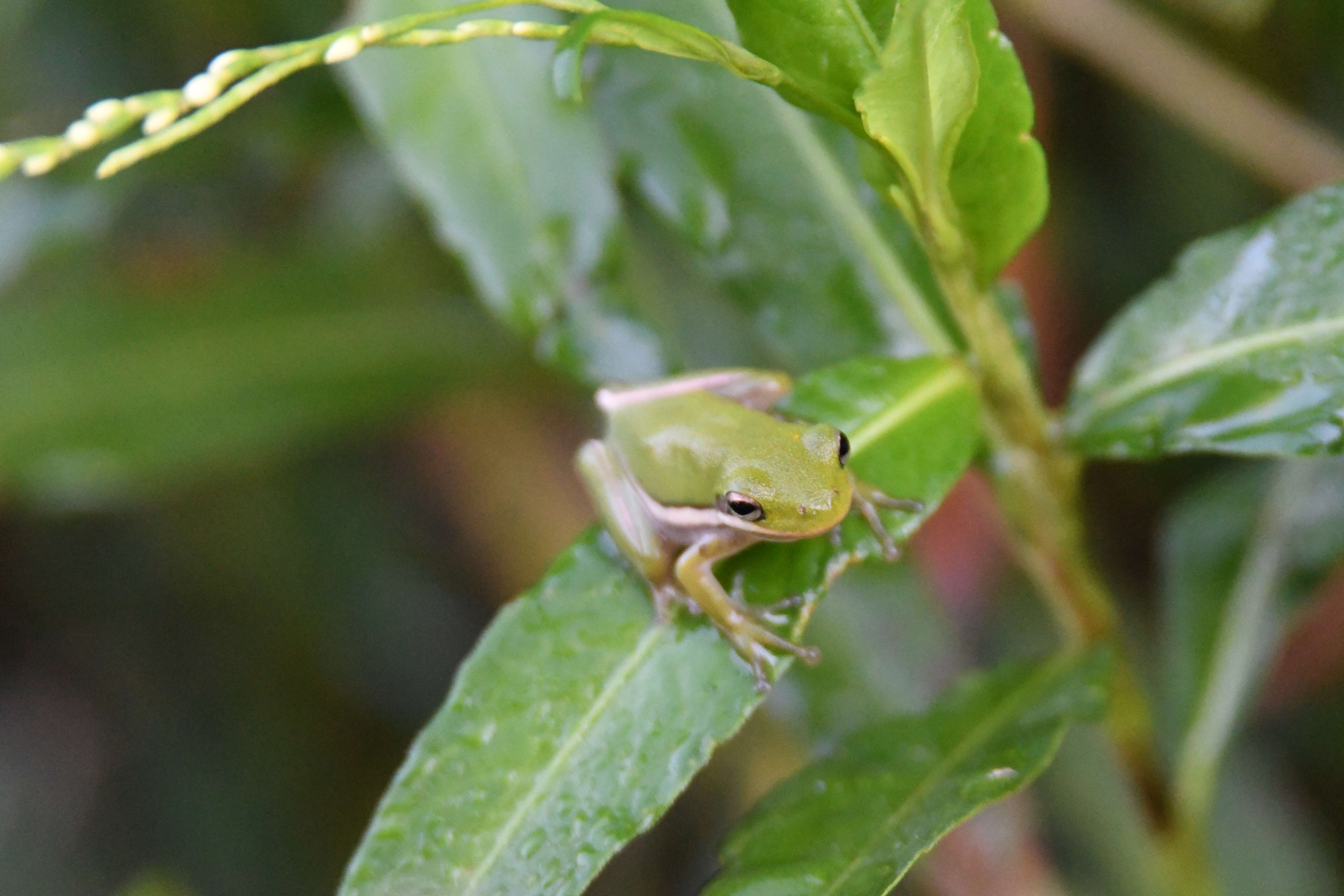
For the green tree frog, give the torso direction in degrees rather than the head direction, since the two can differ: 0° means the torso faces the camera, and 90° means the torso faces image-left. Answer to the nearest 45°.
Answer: approximately 315°
